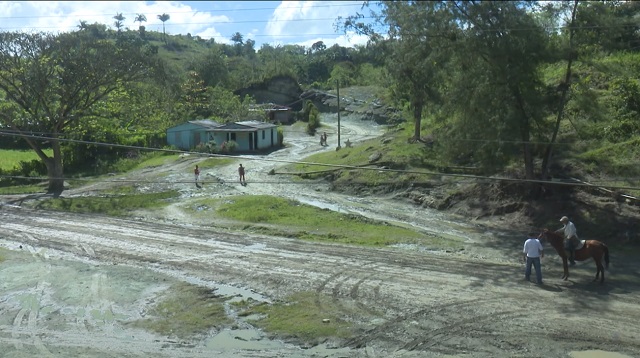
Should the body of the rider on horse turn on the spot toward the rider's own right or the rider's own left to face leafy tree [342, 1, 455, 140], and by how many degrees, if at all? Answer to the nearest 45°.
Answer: approximately 45° to the rider's own right

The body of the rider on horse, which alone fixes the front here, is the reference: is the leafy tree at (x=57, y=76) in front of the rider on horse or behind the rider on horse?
in front

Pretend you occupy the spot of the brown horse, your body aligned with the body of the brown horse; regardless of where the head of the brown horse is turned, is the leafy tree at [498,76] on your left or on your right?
on your right

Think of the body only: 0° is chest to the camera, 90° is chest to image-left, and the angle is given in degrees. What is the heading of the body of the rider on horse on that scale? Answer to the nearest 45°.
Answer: approximately 90°

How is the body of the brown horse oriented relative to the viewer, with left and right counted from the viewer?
facing to the left of the viewer

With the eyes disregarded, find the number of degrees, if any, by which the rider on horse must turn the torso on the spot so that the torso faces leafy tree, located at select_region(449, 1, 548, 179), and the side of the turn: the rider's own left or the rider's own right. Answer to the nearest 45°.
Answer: approximately 45° to the rider's own right

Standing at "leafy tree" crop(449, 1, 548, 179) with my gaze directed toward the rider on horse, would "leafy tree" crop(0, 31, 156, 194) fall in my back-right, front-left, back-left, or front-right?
back-right

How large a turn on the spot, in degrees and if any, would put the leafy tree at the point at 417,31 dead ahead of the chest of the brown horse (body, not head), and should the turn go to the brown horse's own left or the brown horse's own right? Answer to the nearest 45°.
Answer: approximately 45° to the brown horse's own right

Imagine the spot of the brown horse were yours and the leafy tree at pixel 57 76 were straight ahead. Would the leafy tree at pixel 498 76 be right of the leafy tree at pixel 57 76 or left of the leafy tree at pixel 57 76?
right

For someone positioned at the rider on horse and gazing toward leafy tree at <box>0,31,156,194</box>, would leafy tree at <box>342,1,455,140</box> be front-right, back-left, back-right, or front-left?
front-right

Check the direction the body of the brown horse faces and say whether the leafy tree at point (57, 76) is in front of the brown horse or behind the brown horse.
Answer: in front
